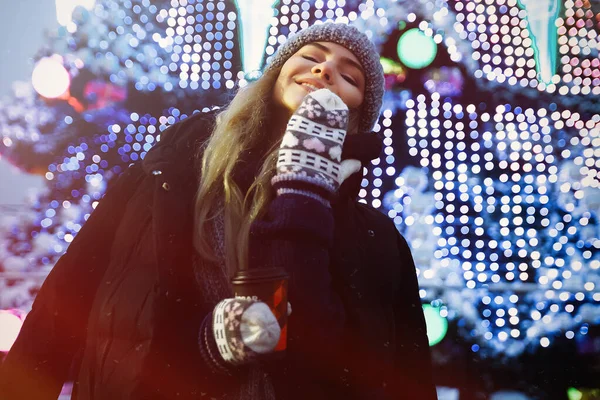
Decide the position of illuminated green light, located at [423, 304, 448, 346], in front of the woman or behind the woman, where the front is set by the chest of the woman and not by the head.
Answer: behind

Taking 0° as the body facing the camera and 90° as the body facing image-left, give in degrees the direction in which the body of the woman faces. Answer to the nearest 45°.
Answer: approximately 0°
